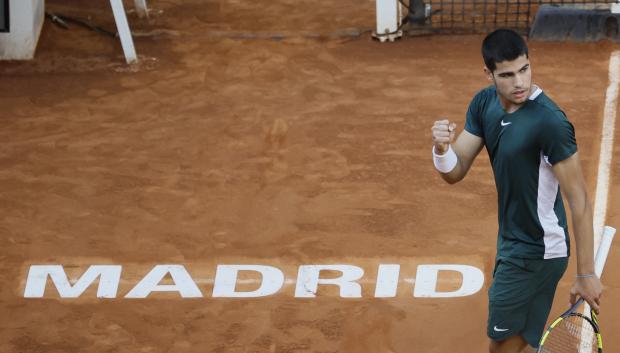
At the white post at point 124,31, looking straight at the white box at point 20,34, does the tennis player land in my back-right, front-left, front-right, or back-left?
back-left

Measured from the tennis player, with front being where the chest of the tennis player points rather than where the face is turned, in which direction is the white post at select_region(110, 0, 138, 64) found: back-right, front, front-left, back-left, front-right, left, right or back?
right

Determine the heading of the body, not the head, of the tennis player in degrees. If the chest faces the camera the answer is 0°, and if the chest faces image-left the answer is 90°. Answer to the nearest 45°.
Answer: approximately 45°

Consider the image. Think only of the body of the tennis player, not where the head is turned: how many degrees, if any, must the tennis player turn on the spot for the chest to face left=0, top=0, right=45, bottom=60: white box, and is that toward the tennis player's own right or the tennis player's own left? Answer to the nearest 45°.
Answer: approximately 90° to the tennis player's own right

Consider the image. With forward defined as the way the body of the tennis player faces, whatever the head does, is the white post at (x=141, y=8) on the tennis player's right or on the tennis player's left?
on the tennis player's right
